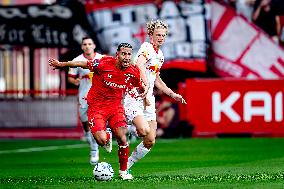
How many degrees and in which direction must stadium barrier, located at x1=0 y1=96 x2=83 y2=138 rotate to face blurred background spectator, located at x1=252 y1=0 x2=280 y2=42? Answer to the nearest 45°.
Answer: approximately 90° to its left

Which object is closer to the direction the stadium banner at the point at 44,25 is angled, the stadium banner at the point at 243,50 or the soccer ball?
the soccer ball

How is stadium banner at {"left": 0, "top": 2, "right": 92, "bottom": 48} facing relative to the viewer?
toward the camera

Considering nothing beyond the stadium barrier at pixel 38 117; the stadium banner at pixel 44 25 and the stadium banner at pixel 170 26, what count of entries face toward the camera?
3

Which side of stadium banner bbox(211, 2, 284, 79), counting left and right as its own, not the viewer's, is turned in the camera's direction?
front

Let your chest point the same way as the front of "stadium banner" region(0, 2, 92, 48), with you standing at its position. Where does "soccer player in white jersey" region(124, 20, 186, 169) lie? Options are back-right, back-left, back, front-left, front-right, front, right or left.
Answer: front
